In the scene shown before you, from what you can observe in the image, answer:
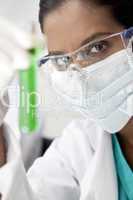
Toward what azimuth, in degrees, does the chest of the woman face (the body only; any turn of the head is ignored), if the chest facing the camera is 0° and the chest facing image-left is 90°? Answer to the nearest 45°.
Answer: approximately 45°

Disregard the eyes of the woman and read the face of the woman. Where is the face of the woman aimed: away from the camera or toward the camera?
toward the camera
